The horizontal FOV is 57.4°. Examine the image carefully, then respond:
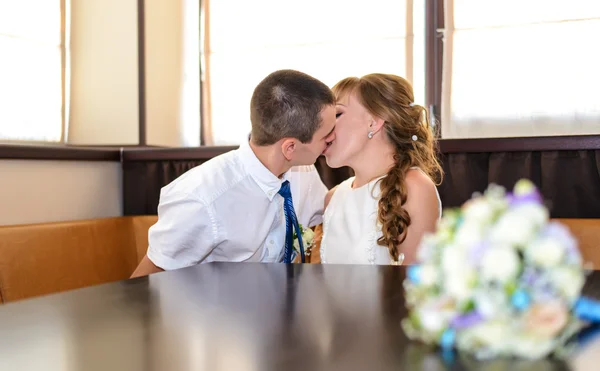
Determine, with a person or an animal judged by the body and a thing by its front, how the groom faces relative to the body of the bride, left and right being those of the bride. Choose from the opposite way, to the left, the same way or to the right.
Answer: to the left

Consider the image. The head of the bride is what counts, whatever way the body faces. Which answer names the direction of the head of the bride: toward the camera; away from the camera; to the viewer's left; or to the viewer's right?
to the viewer's left

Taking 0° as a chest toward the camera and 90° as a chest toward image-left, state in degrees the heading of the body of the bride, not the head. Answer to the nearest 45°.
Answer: approximately 45°

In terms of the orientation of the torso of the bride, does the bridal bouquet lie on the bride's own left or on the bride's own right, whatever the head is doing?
on the bride's own left

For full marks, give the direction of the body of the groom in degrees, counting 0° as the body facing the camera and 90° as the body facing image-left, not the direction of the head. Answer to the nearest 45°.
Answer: approximately 315°

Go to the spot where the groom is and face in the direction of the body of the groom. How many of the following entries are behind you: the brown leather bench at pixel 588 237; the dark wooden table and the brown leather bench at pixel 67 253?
1

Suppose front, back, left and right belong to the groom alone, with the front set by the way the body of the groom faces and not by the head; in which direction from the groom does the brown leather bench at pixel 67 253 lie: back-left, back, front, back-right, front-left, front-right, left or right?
back

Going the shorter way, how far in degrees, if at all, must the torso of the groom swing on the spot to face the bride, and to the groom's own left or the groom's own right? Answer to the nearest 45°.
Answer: approximately 45° to the groom's own left

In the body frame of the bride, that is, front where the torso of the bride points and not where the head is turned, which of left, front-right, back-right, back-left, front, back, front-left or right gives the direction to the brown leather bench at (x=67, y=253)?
front-right

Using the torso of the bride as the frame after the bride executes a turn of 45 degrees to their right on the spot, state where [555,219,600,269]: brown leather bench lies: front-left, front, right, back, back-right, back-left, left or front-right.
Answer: back

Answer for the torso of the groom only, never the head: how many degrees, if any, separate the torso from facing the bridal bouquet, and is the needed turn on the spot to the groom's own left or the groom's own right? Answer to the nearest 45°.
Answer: approximately 45° to the groom's own right
